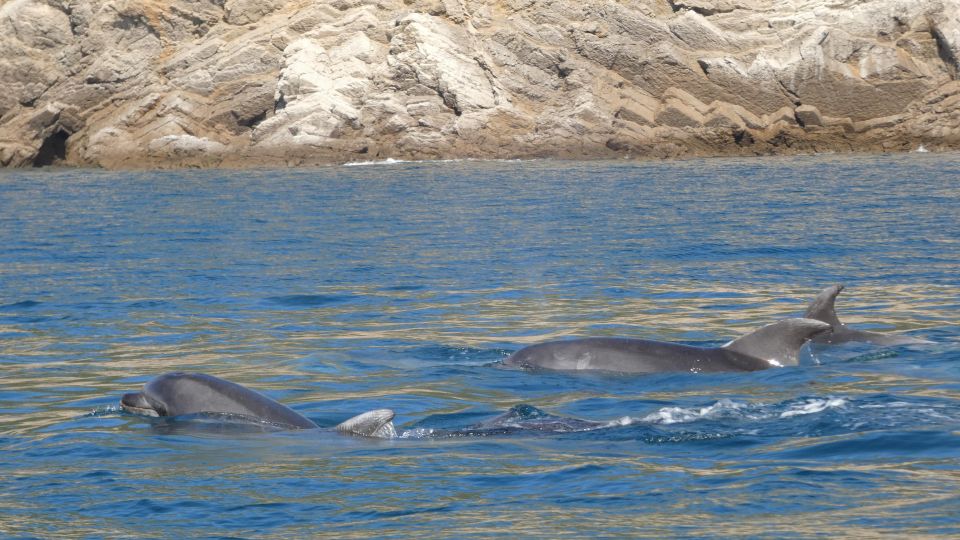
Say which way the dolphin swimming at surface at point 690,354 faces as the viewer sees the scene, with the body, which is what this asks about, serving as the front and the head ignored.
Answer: to the viewer's left

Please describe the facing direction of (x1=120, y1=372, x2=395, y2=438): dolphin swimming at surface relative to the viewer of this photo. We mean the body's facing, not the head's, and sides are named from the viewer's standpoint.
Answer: facing to the left of the viewer

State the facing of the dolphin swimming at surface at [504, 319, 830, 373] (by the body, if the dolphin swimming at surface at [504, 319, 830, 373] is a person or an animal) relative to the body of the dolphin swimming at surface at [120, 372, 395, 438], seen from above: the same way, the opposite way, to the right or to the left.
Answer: the same way

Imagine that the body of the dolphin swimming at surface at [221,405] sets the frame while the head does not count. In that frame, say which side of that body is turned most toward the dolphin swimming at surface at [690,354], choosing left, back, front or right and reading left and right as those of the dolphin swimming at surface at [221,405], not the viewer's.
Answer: back

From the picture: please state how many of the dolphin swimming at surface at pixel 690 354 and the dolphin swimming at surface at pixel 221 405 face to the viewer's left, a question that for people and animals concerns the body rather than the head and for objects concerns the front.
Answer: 2

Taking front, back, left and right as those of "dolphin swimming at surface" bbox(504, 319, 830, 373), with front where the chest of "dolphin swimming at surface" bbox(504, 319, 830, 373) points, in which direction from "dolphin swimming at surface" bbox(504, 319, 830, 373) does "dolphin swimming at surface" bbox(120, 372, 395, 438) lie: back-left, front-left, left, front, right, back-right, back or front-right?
front-left
